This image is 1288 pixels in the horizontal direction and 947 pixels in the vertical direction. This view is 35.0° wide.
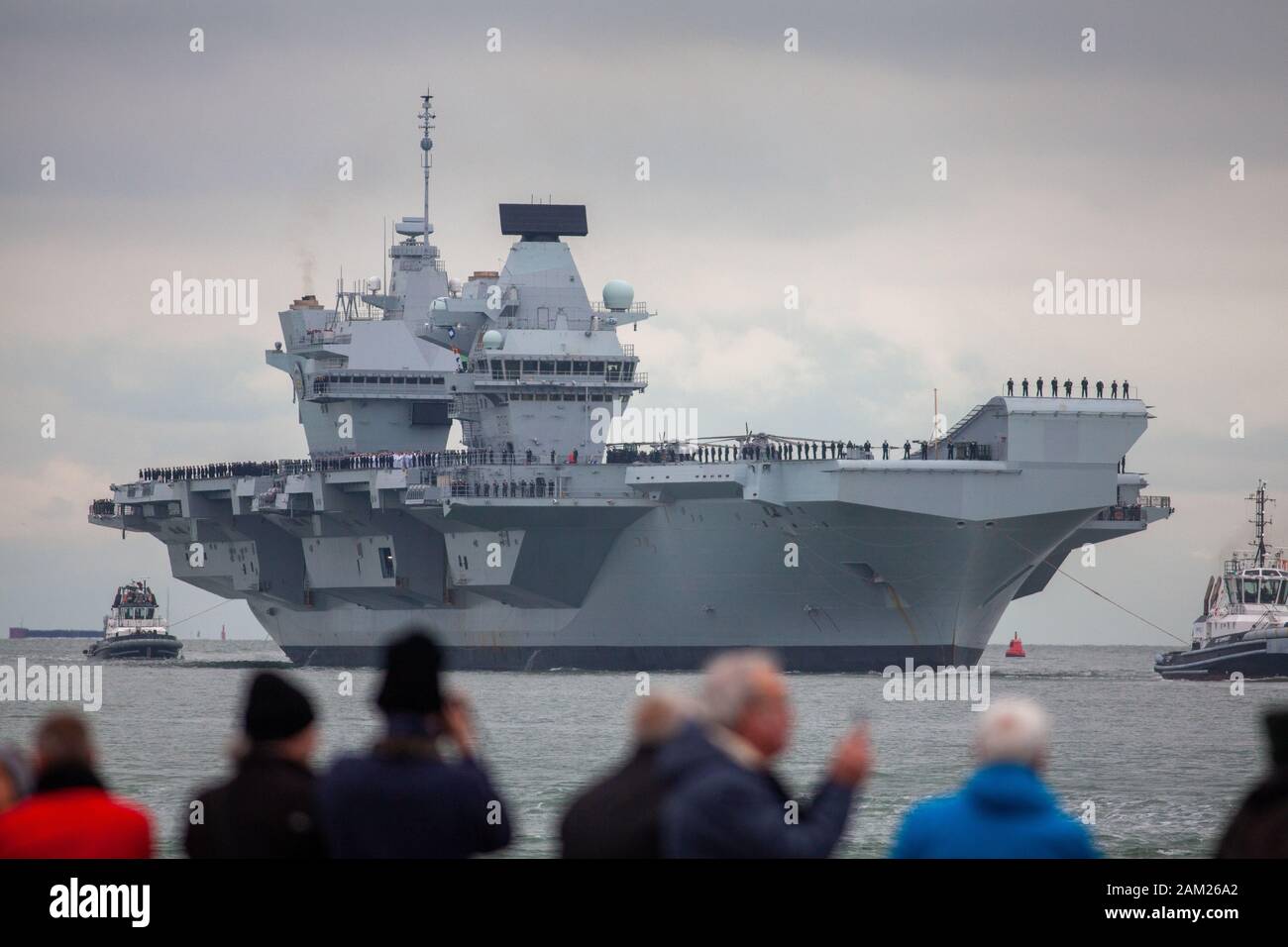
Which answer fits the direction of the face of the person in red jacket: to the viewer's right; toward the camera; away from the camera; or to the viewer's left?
away from the camera

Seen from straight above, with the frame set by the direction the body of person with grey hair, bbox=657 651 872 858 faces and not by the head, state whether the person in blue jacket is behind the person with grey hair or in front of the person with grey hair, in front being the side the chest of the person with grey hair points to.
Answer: in front

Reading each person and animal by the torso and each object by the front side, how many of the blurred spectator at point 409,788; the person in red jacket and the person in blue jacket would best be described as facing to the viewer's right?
0

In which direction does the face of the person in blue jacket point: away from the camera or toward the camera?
away from the camera

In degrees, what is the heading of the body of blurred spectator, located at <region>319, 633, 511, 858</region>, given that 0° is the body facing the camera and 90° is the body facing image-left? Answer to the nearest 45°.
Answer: approximately 180°

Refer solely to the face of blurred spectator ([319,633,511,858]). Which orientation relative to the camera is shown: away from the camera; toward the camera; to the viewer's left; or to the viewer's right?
away from the camera

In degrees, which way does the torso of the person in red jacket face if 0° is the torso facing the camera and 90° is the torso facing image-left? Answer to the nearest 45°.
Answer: approximately 180°

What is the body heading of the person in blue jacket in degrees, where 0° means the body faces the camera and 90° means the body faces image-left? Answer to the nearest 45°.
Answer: approximately 180°

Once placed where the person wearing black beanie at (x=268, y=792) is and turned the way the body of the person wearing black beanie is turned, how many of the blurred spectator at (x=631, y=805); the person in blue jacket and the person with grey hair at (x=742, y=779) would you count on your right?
3

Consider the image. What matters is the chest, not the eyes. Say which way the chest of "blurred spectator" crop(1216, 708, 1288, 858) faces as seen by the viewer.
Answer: away from the camera

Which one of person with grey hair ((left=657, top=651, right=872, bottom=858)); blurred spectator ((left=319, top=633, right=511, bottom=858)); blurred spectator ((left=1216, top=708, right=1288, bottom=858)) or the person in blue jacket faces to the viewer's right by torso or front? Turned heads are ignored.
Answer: the person with grey hair
